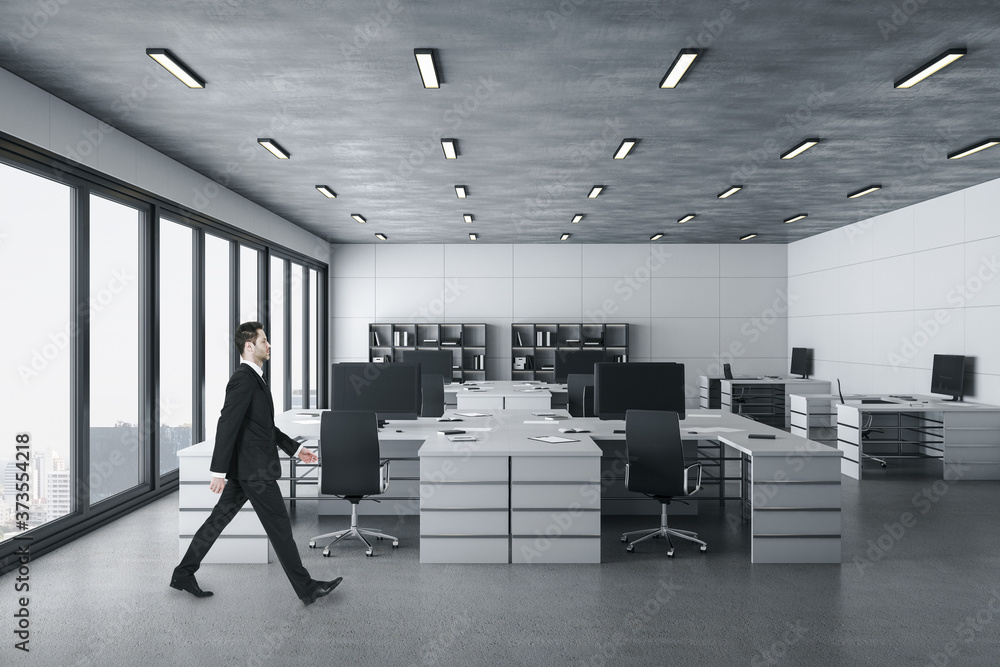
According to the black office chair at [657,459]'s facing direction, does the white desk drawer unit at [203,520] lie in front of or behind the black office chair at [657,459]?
behind

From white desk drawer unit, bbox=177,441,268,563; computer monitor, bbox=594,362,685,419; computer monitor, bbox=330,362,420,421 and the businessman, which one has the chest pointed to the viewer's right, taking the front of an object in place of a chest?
the businessman

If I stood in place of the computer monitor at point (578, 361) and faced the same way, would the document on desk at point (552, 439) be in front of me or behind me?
in front

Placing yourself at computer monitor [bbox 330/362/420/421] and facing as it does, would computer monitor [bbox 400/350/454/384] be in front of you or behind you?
behind

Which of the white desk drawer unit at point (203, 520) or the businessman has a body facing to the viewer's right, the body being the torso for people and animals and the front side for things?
the businessman

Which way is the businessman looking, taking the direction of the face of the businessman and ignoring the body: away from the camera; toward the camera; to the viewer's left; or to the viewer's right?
to the viewer's right

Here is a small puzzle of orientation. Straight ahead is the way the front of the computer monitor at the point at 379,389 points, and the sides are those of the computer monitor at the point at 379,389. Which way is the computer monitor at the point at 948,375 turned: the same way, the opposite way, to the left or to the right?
to the right

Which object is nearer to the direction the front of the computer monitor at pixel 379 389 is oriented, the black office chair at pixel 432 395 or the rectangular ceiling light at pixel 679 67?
the rectangular ceiling light

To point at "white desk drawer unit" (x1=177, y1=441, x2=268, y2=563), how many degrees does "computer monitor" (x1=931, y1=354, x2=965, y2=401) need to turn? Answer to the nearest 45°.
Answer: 0° — it already faces it
